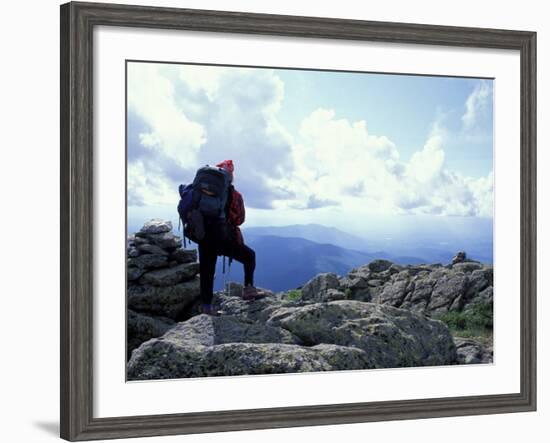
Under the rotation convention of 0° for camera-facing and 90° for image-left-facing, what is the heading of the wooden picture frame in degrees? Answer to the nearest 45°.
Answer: approximately 315°
